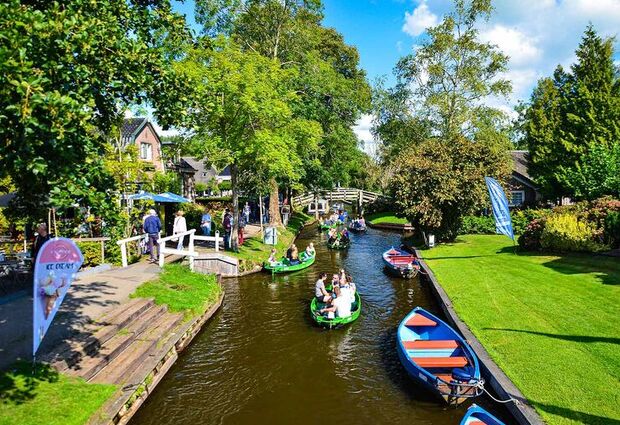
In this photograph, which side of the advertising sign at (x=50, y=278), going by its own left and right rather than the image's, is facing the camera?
front

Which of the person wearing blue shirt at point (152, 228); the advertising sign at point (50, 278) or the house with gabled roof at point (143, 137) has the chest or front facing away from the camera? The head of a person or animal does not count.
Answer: the person wearing blue shirt

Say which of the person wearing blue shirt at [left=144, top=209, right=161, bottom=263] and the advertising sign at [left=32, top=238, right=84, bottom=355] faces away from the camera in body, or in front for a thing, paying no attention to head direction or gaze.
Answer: the person wearing blue shirt

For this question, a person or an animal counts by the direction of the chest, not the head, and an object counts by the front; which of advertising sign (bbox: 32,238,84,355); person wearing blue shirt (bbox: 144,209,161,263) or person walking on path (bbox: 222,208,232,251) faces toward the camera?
the advertising sign

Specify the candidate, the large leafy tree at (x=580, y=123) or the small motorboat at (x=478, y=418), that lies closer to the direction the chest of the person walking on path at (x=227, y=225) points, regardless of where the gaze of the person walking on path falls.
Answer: the large leafy tree

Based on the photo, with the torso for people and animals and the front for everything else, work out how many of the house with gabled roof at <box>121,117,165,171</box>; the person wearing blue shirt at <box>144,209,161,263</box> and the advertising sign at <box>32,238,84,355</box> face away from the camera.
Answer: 1

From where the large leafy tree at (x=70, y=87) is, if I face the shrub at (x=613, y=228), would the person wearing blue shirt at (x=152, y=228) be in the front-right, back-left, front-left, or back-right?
front-left

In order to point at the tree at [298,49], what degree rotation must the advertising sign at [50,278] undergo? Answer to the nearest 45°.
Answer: approximately 135° to its left

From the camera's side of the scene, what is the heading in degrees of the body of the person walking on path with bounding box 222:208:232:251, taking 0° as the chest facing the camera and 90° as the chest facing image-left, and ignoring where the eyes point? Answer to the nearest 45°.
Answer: approximately 180°

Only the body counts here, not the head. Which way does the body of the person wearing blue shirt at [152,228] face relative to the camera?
away from the camera

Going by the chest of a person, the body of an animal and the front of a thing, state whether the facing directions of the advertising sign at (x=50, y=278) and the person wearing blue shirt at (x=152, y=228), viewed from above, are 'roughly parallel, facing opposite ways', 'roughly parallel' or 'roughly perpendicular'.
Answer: roughly parallel, facing opposite ways

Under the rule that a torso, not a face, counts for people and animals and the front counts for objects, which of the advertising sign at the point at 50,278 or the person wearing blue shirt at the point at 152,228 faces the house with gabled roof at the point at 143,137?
the person wearing blue shirt

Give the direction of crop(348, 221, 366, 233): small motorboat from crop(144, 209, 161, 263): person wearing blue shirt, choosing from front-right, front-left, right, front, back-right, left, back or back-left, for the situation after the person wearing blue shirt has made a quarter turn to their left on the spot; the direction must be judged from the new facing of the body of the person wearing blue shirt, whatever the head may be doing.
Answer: back-right

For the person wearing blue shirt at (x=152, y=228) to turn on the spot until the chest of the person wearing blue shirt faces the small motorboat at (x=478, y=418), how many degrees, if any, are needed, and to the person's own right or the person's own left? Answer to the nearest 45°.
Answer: approximately 135° to the person's own right

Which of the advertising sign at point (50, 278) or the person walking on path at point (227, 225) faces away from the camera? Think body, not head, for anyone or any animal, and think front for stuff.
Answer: the person walking on path

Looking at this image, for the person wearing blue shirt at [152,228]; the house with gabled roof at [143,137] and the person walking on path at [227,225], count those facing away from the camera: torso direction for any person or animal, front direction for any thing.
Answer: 2
